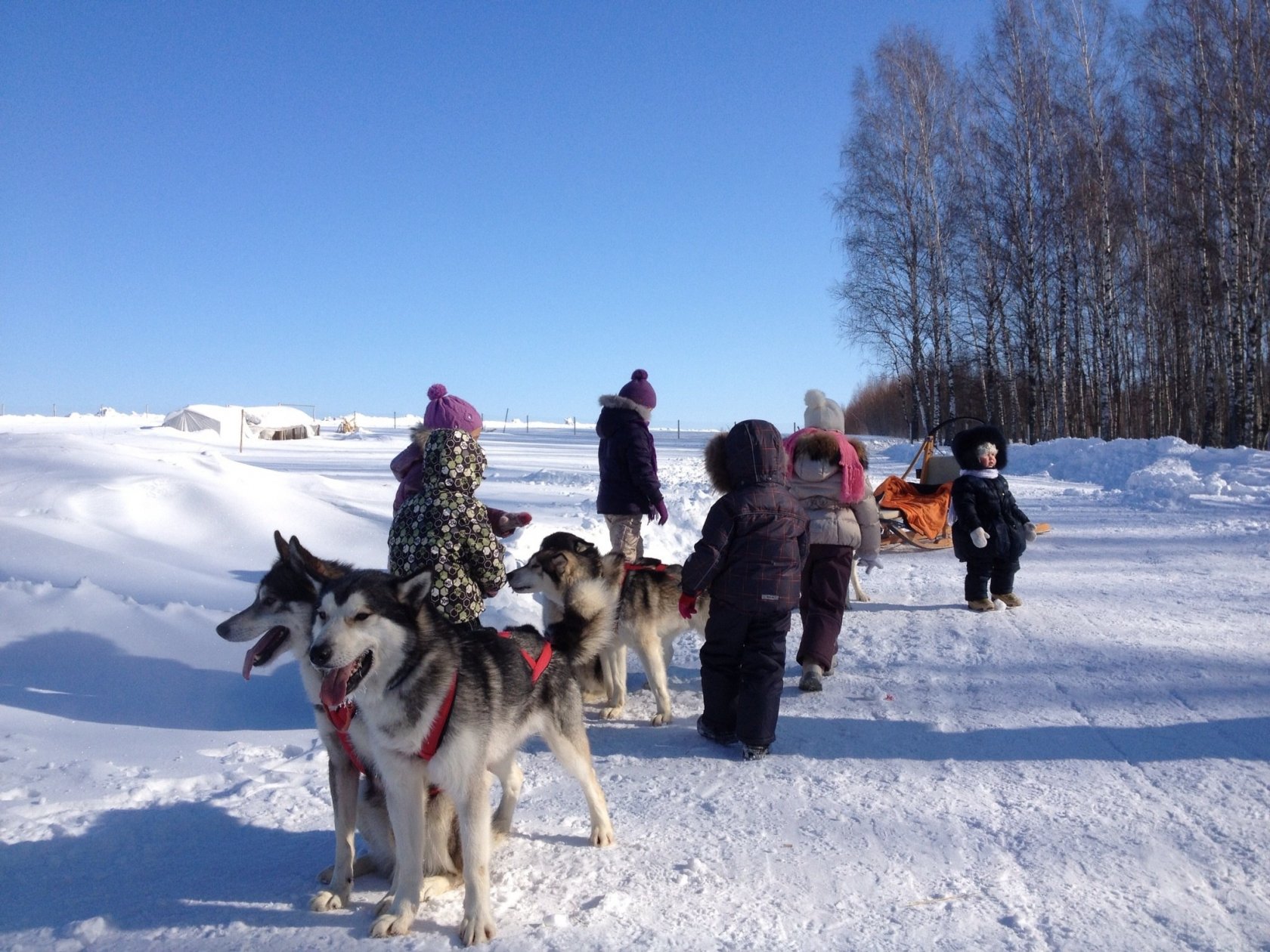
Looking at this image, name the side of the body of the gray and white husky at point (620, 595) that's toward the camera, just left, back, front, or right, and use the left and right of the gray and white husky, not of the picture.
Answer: left

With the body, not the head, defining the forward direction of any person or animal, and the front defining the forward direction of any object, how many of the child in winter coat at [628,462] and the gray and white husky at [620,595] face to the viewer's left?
1

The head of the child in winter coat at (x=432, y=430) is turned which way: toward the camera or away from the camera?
away from the camera

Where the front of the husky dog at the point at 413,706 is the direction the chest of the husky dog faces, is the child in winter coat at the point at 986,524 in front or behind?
behind

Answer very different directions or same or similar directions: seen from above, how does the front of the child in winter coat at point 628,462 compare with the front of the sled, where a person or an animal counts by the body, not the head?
very different directions

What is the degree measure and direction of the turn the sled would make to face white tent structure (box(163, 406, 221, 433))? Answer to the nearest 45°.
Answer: approximately 90° to its right

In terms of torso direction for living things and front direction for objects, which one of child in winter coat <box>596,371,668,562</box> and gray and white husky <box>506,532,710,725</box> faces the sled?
the child in winter coat

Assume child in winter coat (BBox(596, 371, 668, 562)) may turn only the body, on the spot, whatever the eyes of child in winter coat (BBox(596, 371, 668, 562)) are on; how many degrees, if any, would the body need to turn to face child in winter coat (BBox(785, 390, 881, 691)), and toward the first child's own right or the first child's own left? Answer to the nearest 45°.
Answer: approximately 90° to the first child's own right

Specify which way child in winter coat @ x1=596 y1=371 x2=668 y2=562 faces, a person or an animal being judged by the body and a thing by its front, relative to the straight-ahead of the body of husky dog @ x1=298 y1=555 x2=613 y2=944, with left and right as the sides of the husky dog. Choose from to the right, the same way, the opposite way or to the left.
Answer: the opposite way

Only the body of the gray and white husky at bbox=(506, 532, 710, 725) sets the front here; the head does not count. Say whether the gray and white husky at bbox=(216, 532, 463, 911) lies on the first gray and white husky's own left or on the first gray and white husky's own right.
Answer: on the first gray and white husky's own left

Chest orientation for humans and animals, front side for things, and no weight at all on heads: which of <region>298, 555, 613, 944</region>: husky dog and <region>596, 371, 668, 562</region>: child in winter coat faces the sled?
the child in winter coat
